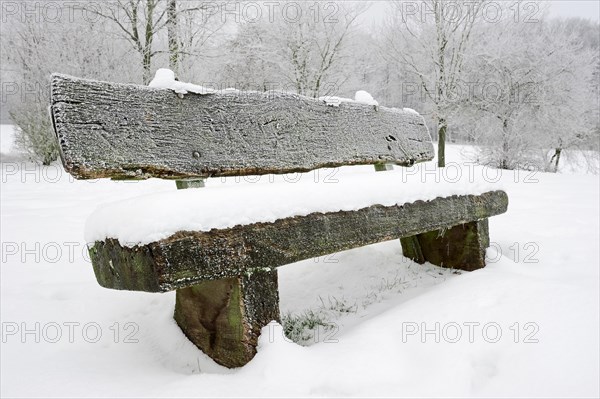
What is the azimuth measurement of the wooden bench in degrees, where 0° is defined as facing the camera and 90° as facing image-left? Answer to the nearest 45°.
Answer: approximately 315°

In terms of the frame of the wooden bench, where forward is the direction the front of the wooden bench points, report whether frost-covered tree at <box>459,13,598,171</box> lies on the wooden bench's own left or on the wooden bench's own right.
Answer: on the wooden bench's own left

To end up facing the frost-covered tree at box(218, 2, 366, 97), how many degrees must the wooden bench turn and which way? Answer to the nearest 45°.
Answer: approximately 135° to its left

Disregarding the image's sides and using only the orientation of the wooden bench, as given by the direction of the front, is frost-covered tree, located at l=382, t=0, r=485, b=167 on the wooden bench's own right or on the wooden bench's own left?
on the wooden bench's own left

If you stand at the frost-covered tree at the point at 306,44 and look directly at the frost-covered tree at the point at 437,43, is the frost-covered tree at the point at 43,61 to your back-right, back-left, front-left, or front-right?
back-right

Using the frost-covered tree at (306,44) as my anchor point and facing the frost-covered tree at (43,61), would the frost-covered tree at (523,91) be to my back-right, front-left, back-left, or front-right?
back-left

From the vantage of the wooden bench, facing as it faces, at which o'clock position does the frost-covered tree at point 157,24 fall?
The frost-covered tree is roughly at 7 o'clock from the wooden bench.
